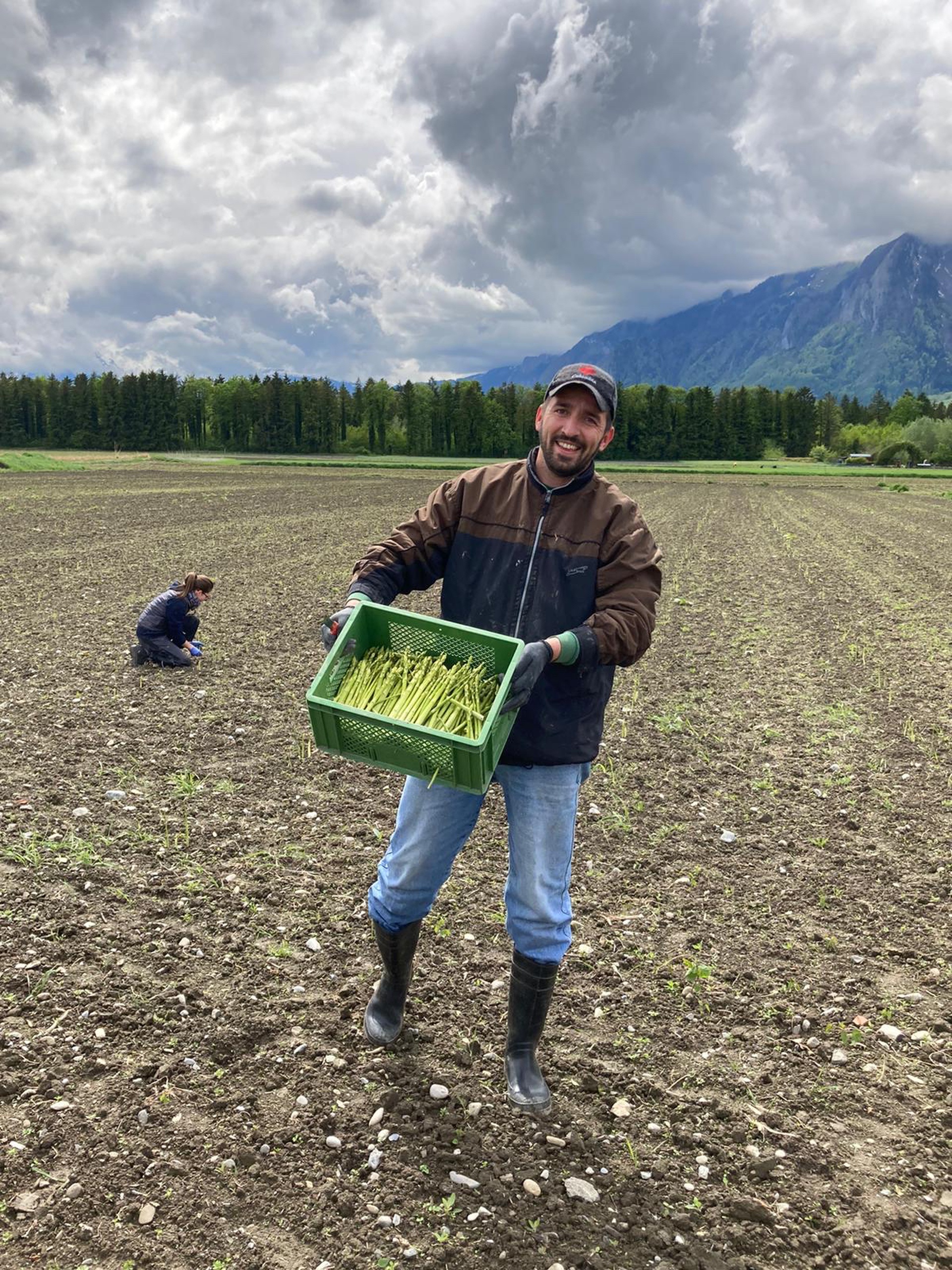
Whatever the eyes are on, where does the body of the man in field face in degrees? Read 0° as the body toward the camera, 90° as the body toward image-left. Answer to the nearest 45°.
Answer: approximately 0°

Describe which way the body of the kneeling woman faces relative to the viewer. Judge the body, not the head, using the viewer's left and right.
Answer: facing to the right of the viewer

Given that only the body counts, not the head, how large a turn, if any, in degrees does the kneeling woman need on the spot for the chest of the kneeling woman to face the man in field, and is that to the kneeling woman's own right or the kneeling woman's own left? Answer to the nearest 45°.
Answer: approximately 90° to the kneeling woman's own right

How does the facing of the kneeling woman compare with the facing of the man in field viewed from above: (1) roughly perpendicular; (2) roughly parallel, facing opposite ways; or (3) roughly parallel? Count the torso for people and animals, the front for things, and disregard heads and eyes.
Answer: roughly perpendicular

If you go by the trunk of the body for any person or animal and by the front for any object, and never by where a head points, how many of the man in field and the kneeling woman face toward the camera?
1

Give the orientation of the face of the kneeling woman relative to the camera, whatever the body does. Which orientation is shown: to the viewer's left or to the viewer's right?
to the viewer's right

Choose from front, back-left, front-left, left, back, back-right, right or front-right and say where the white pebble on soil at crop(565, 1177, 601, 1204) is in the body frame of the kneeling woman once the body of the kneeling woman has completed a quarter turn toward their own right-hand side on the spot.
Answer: front

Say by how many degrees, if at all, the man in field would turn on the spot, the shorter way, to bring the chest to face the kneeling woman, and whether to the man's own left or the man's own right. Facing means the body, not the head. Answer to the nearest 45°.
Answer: approximately 135° to the man's own right
